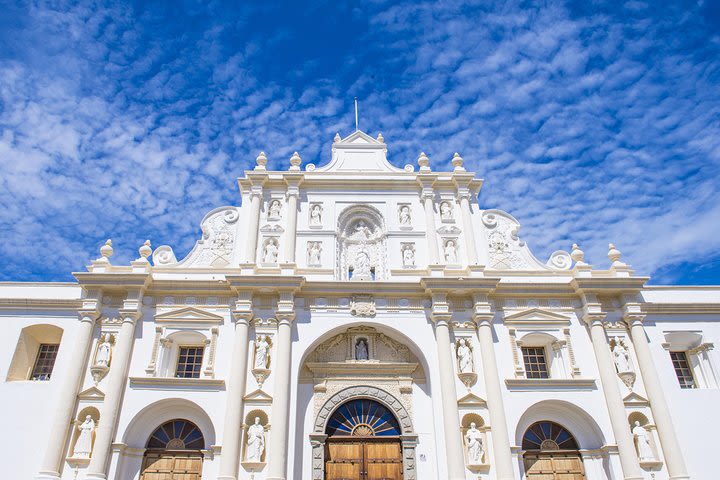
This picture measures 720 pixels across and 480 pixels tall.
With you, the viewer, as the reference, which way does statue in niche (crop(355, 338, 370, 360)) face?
facing the viewer

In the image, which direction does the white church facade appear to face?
toward the camera
